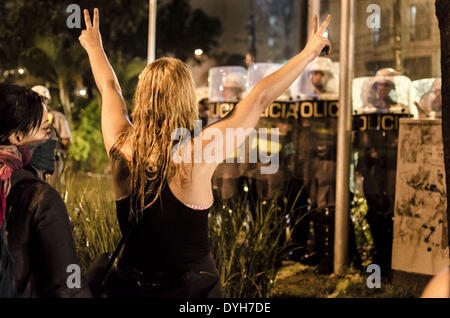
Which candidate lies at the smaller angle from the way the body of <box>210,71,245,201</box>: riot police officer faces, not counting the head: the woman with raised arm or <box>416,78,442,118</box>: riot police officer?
the woman with raised arm

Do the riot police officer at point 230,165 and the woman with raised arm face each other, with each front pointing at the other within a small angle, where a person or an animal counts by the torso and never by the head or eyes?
yes

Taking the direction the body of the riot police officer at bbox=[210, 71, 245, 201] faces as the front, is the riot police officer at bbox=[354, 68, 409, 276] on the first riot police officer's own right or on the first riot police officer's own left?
on the first riot police officer's own left

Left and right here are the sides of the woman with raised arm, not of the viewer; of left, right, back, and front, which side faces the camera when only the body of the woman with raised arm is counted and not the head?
back

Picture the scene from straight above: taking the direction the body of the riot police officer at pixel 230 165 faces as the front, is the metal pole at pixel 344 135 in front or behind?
in front

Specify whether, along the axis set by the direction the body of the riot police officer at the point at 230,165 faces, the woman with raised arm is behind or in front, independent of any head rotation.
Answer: in front

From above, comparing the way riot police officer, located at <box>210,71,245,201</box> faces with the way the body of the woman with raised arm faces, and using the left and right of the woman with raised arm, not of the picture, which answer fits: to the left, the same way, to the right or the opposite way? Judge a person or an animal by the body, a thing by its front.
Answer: the opposite way

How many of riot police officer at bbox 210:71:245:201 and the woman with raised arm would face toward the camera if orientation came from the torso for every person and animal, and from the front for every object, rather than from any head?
1
